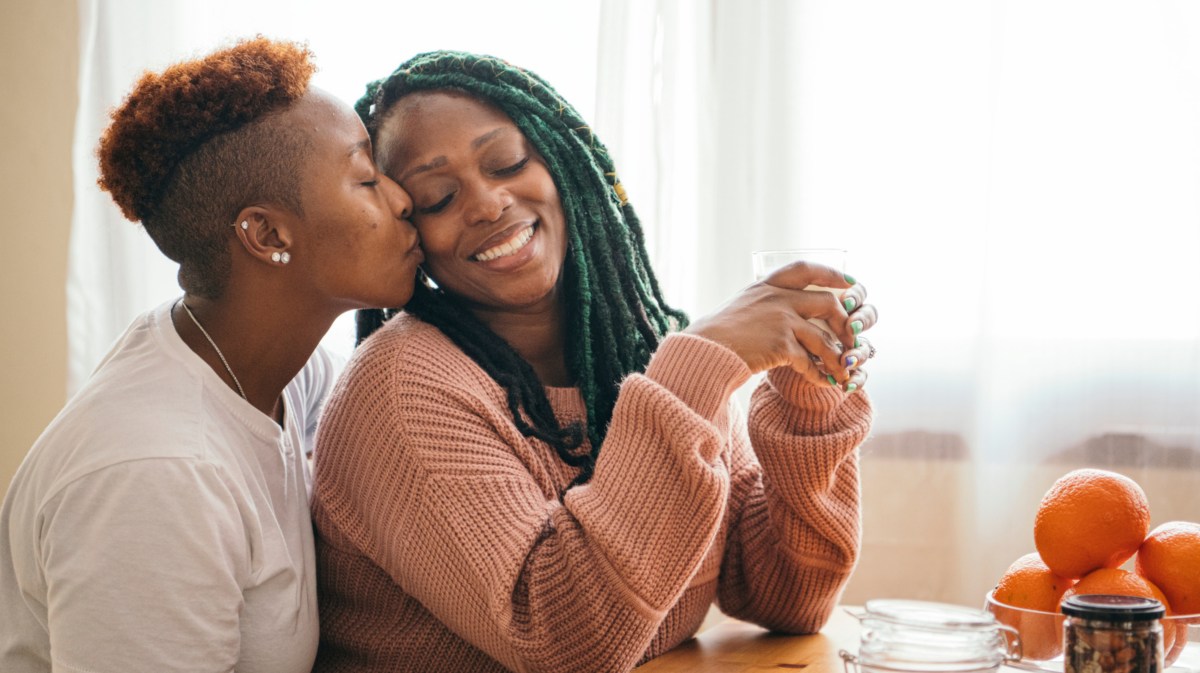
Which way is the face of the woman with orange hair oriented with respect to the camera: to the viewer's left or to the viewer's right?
to the viewer's right

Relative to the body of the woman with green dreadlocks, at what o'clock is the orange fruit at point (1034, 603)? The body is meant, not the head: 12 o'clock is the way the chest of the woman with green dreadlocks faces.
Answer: The orange fruit is roughly at 12 o'clock from the woman with green dreadlocks.

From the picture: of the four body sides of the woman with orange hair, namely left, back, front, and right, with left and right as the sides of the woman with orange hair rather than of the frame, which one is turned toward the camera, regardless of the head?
right

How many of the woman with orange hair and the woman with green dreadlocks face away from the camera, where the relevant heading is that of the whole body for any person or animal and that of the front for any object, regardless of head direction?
0

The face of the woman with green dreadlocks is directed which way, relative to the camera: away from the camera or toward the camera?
toward the camera

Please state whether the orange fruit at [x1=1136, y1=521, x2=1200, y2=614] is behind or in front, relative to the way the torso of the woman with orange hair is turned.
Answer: in front

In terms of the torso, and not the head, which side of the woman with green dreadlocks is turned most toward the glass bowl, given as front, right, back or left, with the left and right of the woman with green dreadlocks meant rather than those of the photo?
front

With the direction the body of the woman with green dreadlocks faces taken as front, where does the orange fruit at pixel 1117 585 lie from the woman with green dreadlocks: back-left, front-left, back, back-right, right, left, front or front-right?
front

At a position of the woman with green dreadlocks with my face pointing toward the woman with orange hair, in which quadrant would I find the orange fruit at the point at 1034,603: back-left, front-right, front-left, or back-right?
back-left

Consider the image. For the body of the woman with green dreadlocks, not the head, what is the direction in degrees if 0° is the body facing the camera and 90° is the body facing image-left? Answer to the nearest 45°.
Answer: approximately 315°
